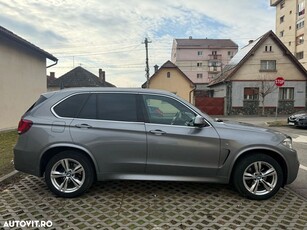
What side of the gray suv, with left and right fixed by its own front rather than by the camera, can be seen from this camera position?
right

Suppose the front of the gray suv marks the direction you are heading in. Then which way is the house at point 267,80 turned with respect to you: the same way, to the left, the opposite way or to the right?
to the right

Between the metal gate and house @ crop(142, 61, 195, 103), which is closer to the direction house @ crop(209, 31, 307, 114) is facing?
the metal gate

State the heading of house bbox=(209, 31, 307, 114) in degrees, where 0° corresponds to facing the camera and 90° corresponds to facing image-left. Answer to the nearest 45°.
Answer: approximately 0°

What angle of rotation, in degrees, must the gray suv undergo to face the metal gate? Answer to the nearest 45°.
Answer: approximately 90° to its left

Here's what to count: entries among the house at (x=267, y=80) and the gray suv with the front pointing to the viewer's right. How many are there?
1

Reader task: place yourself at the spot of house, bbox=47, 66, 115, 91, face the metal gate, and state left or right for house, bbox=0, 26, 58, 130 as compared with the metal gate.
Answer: right

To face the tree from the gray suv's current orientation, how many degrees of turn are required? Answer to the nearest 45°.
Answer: approximately 45° to its left
